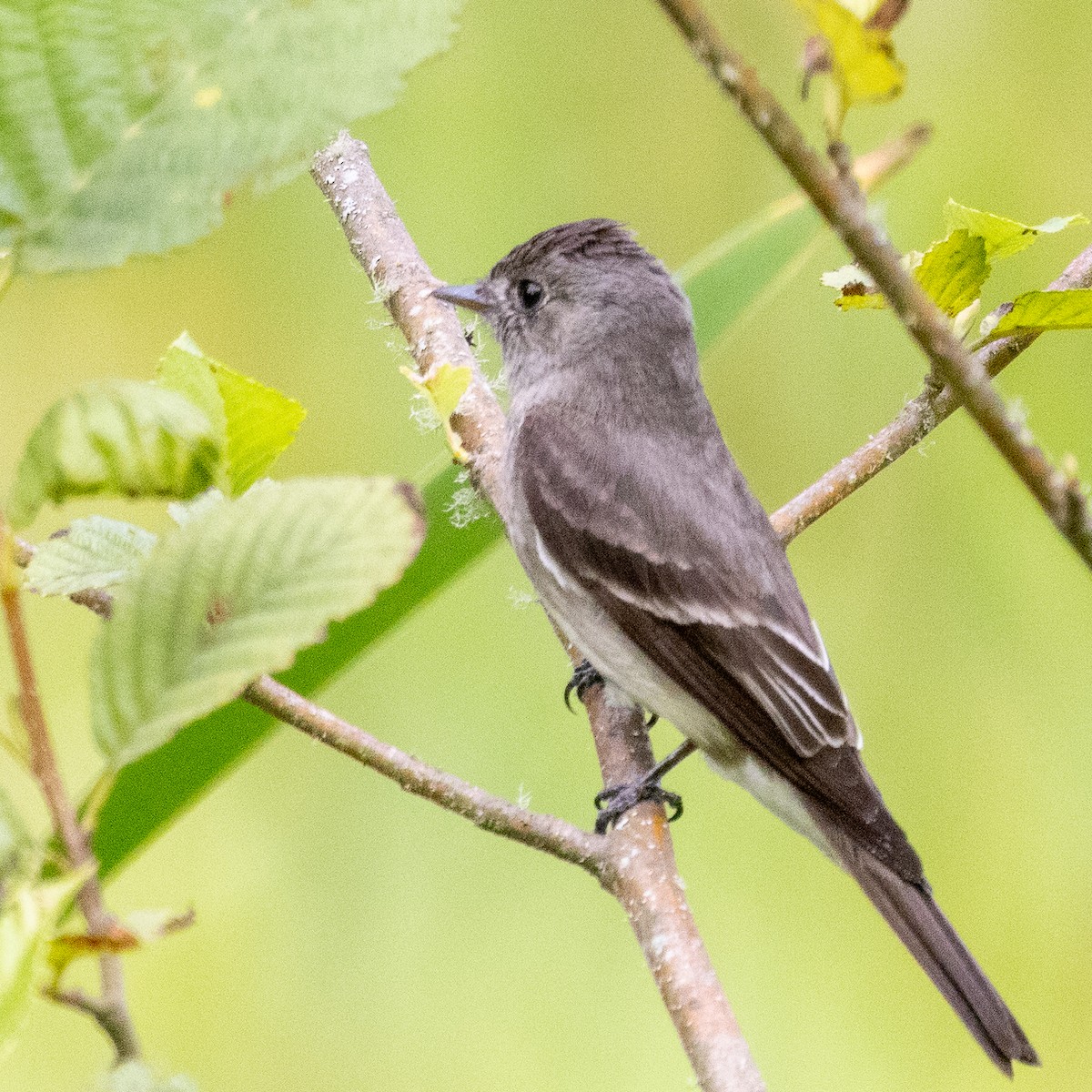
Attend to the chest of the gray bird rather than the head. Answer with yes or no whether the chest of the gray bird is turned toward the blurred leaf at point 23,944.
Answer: no

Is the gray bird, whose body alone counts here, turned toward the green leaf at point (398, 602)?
yes

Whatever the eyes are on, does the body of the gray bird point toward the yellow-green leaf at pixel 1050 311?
no

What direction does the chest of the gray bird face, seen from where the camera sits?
to the viewer's left

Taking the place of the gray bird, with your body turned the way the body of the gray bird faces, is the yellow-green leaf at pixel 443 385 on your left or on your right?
on your left
